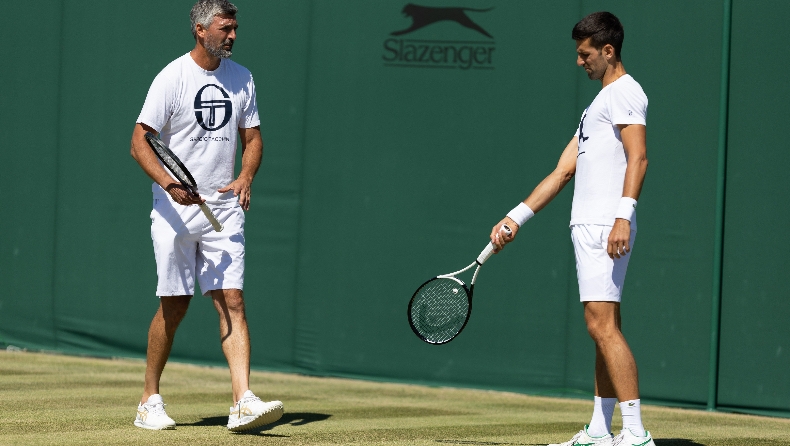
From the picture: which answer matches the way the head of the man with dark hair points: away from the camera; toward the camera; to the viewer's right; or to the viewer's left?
to the viewer's left

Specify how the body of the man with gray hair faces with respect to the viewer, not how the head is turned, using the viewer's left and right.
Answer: facing the viewer and to the right of the viewer
